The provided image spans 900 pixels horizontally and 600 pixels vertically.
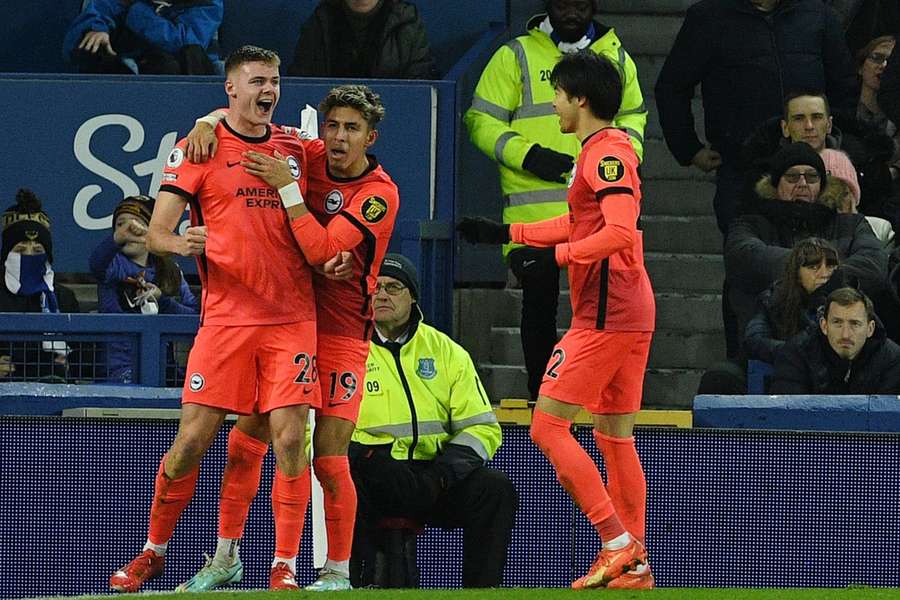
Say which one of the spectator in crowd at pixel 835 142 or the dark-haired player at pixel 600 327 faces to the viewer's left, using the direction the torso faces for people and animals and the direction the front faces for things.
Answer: the dark-haired player

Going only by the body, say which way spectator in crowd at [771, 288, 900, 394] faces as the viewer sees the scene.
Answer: toward the camera

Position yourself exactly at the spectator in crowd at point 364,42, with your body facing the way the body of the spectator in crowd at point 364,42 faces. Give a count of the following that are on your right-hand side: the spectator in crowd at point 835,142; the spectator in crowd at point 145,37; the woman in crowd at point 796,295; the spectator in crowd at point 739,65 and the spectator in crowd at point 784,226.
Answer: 1

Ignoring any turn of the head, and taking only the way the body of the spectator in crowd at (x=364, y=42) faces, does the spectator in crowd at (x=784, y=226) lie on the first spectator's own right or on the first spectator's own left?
on the first spectator's own left

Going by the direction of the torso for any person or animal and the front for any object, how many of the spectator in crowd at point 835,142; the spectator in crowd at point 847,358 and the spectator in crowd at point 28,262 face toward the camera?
3

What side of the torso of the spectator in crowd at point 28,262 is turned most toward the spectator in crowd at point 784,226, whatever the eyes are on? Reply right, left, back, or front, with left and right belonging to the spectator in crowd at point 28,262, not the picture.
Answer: left

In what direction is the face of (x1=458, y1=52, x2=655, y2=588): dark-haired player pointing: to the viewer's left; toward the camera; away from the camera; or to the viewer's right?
to the viewer's left

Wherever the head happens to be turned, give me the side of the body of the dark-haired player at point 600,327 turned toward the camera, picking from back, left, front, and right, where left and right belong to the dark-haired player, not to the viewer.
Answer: left

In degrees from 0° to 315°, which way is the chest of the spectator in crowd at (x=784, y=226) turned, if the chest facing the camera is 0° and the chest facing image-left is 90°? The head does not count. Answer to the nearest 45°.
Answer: approximately 0°

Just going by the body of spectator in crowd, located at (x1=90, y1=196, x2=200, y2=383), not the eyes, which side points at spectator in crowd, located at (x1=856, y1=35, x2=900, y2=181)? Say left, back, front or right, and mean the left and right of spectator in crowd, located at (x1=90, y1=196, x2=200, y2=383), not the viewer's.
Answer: left

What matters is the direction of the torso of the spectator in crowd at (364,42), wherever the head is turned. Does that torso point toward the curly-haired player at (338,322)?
yes

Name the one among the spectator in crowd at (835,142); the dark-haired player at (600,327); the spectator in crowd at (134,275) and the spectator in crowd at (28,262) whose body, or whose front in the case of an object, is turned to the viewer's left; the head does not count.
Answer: the dark-haired player

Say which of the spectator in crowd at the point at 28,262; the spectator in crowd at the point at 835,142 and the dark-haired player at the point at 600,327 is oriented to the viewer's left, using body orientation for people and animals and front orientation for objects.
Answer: the dark-haired player

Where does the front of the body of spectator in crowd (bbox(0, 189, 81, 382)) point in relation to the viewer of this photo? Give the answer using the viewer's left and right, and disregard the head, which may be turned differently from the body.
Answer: facing the viewer
